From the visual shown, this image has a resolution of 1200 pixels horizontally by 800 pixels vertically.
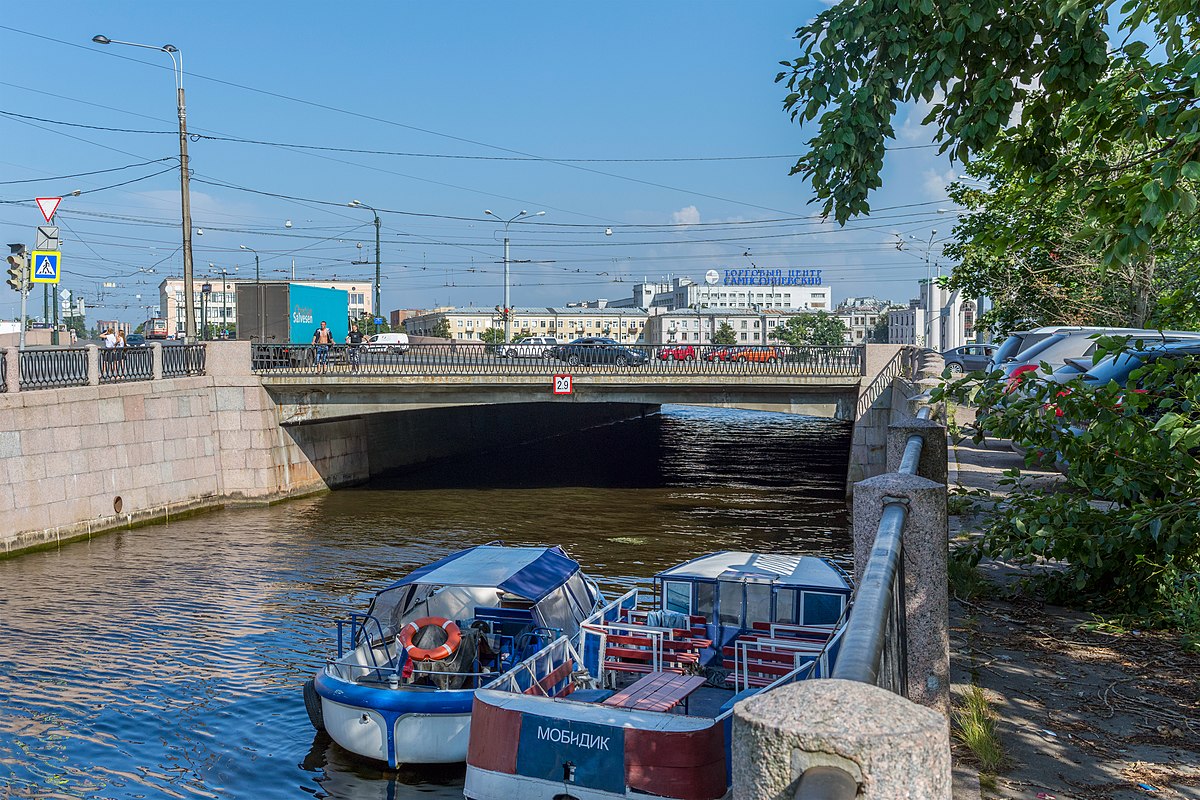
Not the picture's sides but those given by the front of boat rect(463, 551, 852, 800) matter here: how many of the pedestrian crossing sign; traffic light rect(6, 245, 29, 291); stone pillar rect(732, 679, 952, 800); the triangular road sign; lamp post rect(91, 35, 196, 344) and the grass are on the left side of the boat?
4

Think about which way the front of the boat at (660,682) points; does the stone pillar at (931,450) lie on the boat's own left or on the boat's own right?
on the boat's own right

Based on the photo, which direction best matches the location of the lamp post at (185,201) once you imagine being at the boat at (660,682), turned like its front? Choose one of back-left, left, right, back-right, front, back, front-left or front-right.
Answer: left

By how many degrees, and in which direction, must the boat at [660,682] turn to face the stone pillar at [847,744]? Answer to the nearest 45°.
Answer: approximately 135° to its right

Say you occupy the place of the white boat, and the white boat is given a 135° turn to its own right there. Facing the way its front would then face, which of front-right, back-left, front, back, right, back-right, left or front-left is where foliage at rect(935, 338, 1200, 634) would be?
front-left

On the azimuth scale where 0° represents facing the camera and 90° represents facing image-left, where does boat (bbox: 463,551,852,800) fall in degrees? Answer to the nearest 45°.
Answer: approximately 225°

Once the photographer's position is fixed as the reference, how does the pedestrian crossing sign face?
facing the viewer

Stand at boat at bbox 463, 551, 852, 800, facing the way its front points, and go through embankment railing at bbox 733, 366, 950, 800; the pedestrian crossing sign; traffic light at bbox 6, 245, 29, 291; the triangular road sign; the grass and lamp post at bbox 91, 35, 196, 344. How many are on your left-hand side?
4

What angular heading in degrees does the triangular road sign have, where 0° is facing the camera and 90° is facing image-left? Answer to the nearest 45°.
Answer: approximately 0°

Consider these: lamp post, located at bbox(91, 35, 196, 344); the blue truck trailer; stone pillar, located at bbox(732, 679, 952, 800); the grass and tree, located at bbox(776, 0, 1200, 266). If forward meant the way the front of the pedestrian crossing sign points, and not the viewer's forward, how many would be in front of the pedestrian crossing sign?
3
